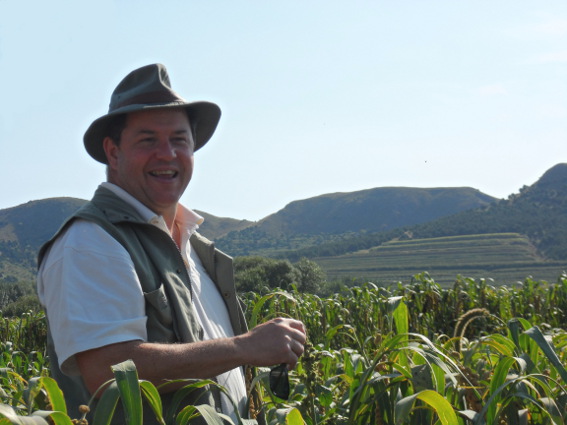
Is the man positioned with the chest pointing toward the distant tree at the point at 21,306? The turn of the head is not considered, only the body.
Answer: no

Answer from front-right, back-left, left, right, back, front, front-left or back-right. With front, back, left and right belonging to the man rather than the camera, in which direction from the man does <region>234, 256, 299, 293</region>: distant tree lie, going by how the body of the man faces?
back-left
